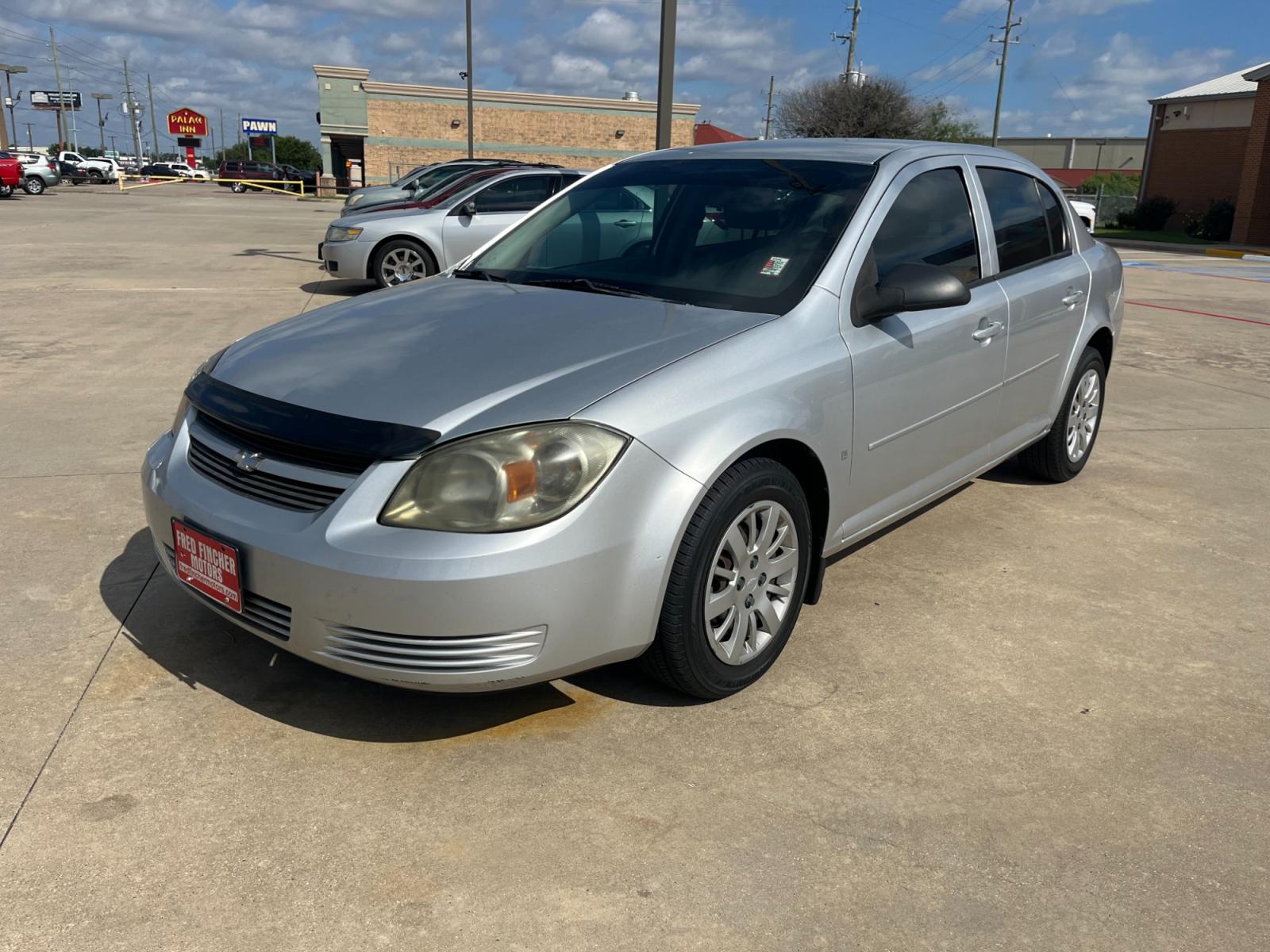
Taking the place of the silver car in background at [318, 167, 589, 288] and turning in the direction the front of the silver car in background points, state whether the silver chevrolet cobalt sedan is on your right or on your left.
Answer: on your left

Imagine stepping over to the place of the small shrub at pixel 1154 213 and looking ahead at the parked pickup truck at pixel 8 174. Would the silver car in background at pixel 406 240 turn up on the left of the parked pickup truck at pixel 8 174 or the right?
left

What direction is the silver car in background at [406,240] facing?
to the viewer's left

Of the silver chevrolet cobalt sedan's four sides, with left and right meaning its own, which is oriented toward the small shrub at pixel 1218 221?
back

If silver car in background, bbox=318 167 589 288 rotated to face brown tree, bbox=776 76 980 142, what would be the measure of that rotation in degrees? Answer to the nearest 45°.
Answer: approximately 135° to its right

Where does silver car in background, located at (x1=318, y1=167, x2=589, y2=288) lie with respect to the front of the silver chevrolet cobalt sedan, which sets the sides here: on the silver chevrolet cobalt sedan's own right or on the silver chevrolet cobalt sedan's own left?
on the silver chevrolet cobalt sedan's own right

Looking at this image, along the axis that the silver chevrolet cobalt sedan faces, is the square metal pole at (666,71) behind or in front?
behind

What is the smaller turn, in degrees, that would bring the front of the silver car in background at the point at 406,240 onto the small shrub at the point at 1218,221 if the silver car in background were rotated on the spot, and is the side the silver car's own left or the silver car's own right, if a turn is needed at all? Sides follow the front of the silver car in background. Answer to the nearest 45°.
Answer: approximately 135° to the silver car's own right

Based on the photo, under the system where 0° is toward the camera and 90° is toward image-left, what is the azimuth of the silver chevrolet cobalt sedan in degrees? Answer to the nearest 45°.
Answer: approximately 45°

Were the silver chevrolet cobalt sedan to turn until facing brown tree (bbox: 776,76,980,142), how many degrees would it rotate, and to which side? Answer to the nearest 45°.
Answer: approximately 135° to its right

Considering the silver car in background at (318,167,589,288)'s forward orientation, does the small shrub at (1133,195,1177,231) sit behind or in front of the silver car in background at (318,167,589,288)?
behind
